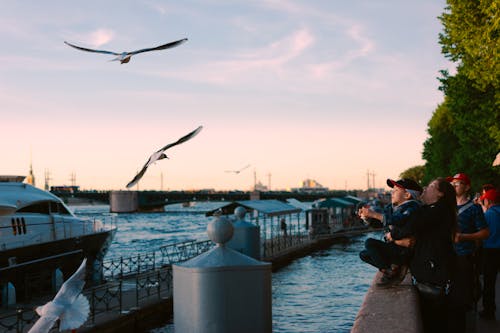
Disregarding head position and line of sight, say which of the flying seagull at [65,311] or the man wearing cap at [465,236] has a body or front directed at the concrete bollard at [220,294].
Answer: the man wearing cap

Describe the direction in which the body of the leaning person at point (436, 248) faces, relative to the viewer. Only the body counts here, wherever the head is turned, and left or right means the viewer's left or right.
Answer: facing to the left of the viewer

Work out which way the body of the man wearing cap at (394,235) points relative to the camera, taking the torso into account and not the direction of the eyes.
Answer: to the viewer's left

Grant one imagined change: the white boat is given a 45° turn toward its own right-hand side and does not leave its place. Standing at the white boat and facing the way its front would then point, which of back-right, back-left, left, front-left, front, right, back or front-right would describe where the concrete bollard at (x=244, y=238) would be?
front

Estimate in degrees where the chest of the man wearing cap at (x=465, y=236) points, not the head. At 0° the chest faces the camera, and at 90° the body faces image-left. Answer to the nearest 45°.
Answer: approximately 45°

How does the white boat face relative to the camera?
to the viewer's right
